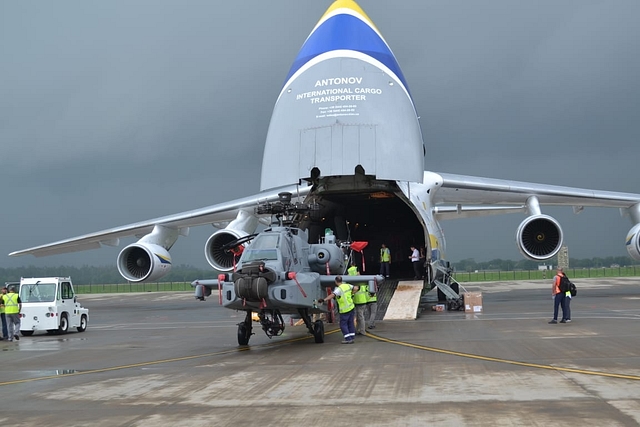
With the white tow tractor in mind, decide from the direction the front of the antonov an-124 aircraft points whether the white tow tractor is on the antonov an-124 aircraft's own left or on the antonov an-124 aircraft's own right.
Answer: on the antonov an-124 aircraft's own right

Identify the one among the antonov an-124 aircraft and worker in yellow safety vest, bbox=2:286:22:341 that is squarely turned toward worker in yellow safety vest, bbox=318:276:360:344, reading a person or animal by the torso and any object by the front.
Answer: the antonov an-124 aircraft

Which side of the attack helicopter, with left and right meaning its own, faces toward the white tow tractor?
right

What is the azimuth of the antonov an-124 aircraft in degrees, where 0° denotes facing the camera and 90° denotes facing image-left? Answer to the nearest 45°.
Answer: approximately 0°

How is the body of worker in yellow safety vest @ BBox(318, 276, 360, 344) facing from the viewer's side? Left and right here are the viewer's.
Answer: facing away from the viewer and to the left of the viewer

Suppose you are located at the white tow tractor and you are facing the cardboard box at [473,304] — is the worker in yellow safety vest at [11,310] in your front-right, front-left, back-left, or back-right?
back-right
